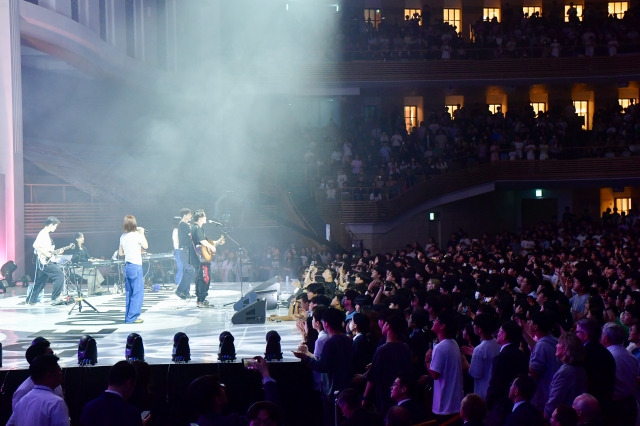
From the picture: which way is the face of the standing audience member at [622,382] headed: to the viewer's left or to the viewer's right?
to the viewer's left

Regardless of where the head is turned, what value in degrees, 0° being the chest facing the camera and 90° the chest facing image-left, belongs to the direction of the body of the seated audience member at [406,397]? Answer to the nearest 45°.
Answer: approximately 90°

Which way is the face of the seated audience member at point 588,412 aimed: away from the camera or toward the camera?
away from the camera

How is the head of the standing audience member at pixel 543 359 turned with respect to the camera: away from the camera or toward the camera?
away from the camera

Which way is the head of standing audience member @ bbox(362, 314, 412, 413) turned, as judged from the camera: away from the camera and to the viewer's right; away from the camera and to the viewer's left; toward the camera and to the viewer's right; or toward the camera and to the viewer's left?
away from the camera and to the viewer's left

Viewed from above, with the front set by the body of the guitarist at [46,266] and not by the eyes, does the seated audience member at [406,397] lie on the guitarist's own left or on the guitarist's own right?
on the guitarist's own right

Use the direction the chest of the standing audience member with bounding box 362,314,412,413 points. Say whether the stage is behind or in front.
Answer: in front

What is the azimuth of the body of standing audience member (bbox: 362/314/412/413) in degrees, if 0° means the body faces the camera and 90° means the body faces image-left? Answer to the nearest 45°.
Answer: approximately 135°

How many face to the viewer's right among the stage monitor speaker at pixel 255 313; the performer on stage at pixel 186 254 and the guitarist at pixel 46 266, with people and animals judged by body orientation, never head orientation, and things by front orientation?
2

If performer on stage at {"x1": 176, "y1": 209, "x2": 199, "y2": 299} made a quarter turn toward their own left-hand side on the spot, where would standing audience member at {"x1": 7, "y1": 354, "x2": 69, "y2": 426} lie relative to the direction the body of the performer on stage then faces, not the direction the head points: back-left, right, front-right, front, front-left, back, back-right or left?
back

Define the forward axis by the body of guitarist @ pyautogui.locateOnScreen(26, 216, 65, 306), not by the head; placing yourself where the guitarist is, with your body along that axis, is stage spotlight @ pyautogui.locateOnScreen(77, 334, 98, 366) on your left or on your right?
on your right

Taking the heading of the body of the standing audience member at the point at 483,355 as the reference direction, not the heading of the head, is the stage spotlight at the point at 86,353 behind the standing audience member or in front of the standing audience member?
in front

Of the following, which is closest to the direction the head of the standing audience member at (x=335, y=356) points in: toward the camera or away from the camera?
away from the camera
